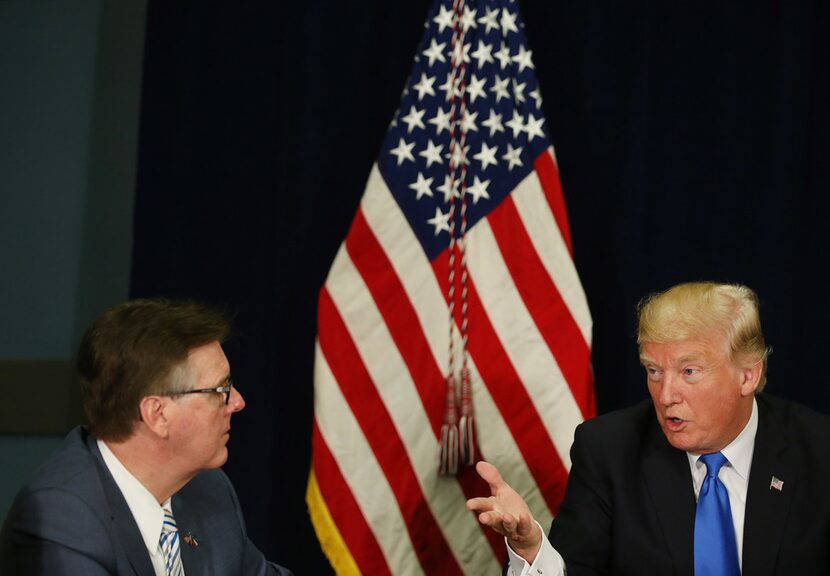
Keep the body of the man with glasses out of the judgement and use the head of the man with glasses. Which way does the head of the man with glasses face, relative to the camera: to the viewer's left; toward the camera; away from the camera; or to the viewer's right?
to the viewer's right

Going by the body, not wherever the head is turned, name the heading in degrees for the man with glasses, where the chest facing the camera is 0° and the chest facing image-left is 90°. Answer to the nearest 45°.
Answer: approximately 315°

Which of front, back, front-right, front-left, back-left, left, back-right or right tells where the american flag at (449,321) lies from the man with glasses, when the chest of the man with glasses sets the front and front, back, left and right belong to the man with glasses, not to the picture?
left
